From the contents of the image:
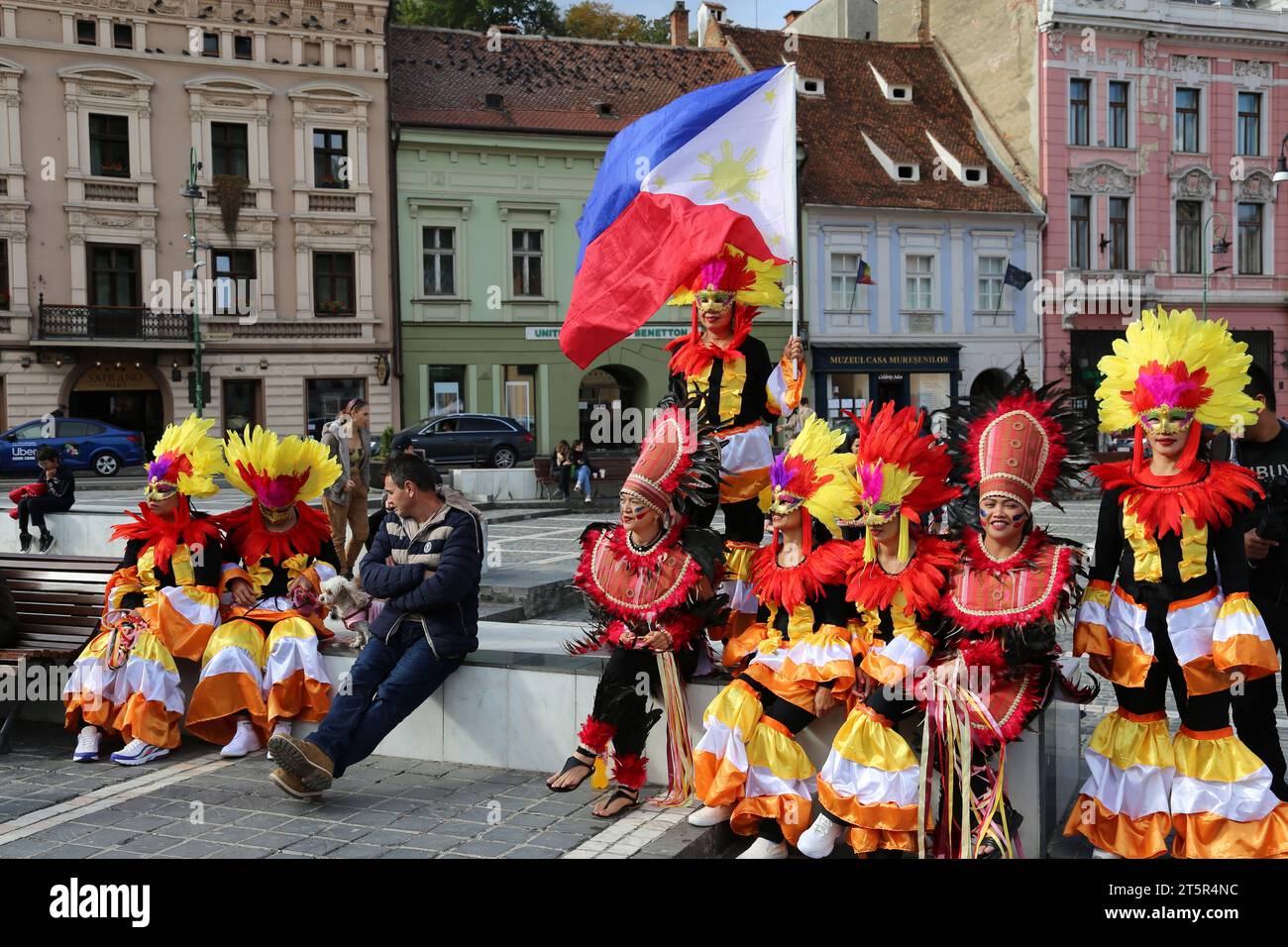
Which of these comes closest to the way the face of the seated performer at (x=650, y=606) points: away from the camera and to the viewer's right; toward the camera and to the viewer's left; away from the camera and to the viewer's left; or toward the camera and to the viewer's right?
toward the camera and to the viewer's left

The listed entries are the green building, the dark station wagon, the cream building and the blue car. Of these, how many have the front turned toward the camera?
2

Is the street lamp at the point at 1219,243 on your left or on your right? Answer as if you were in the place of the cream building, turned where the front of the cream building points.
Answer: on your left

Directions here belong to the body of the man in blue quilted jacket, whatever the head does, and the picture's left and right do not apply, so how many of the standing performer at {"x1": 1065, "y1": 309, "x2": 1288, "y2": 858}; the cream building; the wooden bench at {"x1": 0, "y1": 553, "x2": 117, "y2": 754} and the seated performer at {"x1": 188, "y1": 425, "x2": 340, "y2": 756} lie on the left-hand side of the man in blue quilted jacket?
1

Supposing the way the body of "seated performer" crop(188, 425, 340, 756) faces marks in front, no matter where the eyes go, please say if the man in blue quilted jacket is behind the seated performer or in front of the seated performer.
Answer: in front

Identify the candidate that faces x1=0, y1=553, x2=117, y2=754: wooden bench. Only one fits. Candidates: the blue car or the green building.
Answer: the green building

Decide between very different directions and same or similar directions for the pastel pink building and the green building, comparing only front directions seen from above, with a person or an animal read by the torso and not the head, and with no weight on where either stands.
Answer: same or similar directions

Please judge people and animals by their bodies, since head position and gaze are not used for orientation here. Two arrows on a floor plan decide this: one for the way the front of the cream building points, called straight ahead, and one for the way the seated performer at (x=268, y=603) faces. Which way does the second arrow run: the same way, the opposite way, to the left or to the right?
the same way

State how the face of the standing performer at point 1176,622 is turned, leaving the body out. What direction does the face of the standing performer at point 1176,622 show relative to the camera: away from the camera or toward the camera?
toward the camera

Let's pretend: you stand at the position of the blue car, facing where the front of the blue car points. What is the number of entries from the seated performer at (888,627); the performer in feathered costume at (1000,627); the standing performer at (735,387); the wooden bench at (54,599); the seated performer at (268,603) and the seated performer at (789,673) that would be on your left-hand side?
6

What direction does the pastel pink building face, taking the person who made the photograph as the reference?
facing the viewer

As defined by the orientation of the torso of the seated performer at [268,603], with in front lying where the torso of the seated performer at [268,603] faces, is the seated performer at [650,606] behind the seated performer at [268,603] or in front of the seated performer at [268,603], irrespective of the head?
in front

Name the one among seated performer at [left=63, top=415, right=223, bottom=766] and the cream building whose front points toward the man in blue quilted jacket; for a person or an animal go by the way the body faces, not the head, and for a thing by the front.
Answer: the cream building

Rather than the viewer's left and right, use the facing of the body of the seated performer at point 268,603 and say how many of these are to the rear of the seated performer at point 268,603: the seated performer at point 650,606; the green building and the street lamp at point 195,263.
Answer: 2

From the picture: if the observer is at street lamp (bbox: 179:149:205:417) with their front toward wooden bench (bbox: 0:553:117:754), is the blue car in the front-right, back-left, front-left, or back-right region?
front-right

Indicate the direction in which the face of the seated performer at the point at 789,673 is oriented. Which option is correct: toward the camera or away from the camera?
toward the camera

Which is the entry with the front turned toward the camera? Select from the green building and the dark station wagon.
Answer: the green building

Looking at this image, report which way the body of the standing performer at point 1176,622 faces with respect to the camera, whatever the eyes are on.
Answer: toward the camera
